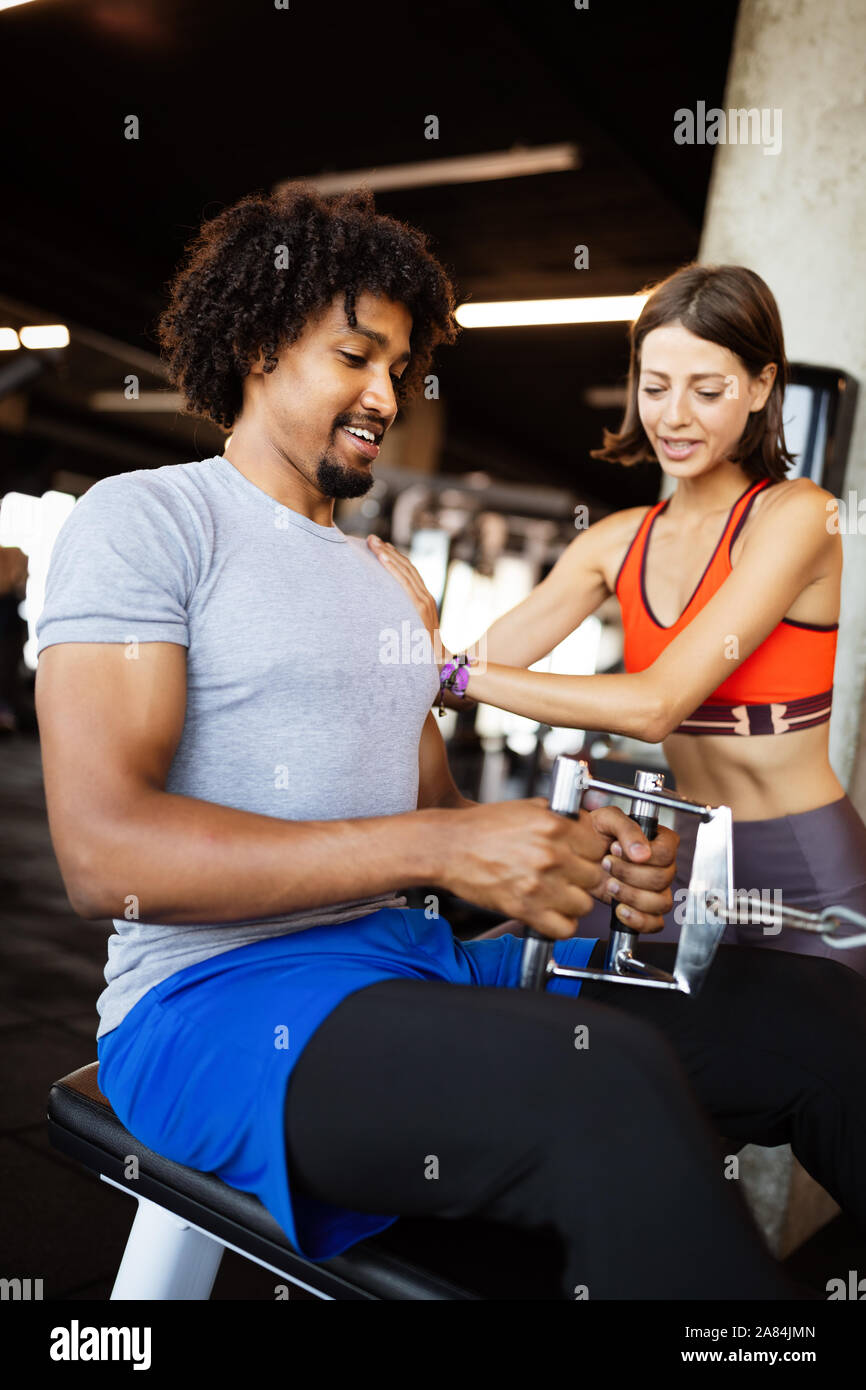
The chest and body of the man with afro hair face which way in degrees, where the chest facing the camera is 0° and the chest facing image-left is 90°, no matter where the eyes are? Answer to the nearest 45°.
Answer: approximately 315°

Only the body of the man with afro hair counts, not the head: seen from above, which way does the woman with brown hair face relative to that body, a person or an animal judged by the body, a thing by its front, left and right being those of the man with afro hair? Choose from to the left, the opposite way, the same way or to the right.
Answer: to the right

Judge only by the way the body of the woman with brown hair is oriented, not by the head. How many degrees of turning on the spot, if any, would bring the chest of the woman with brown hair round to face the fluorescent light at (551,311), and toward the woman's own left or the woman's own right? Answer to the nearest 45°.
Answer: approximately 135° to the woman's own right

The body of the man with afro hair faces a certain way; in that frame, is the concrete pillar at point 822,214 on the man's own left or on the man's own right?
on the man's own left

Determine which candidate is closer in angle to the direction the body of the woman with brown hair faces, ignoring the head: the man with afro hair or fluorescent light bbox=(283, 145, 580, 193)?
the man with afro hair

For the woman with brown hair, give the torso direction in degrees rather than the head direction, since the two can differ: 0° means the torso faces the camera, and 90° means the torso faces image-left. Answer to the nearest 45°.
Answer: approximately 45°

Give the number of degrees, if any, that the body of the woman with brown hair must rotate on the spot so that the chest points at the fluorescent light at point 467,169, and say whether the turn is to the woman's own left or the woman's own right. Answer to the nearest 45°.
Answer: approximately 135° to the woman's own right

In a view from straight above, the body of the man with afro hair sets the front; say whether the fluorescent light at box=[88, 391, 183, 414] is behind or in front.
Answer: behind

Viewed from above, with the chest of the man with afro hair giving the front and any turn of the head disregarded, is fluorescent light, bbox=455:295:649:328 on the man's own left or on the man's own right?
on the man's own left
